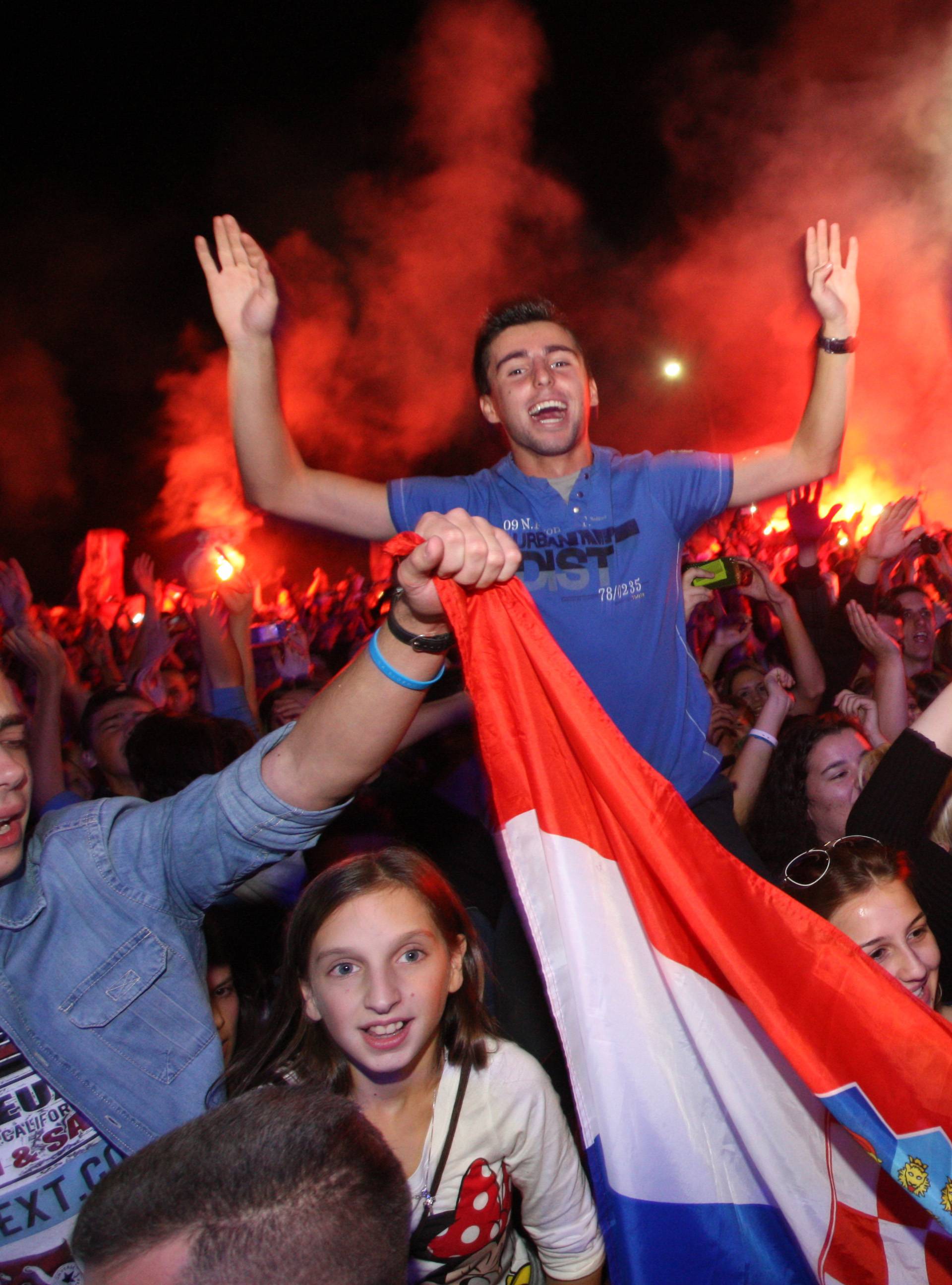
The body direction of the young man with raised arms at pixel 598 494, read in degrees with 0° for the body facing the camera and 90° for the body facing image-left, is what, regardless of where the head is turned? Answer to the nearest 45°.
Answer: approximately 0°

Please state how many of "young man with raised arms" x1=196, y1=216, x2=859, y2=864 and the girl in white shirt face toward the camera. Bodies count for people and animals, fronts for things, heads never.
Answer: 2

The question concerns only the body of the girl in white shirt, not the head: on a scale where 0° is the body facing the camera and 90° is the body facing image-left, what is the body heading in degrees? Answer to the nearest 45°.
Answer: approximately 0°
